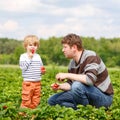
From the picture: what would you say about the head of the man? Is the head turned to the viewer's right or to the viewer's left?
to the viewer's left

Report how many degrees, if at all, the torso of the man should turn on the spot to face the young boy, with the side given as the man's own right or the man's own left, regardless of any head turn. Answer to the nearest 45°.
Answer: approximately 45° to the man's own right

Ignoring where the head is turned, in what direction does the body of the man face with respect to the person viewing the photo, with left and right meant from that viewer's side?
facing to the left of the viewer
